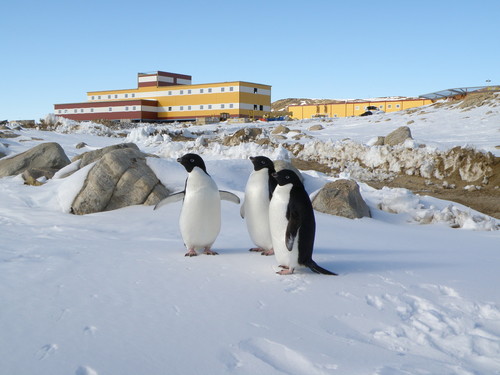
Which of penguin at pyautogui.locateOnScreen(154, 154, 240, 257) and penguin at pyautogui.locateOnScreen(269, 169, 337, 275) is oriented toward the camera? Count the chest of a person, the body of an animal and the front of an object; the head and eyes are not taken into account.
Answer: penguin at pyautogui.locateOnScreen(154, 154, 240, 257)

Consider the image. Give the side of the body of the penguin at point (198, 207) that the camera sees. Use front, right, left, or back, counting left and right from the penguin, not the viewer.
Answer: front

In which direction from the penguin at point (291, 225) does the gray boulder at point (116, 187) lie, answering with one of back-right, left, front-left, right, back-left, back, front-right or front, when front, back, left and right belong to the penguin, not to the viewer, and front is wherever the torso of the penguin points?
front-right

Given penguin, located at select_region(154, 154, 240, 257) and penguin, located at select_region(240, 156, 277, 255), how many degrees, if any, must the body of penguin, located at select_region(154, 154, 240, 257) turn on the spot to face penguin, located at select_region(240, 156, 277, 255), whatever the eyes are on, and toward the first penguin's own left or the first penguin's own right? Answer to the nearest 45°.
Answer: approximately 90° to the first penguin's own left

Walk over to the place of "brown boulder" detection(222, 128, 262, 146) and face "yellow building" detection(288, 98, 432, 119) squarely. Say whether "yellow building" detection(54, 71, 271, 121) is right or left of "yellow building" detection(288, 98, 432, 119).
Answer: left

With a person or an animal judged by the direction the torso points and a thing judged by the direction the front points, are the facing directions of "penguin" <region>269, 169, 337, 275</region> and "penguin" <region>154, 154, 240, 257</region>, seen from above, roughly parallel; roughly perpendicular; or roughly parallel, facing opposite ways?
roughly perpendicular

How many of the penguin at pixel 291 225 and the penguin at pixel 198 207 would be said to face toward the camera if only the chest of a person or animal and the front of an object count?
1

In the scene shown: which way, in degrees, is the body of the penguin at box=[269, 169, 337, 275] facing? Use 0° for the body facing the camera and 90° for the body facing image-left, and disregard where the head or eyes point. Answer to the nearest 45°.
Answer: approximately 90°

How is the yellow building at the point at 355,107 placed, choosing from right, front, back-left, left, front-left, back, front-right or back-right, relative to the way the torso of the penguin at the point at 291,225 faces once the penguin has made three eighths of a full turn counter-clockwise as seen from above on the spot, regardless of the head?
back-left

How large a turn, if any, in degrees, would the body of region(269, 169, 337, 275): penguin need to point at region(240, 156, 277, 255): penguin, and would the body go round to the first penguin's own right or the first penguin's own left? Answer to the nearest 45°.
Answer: approximately 45° to the first penguin's own right

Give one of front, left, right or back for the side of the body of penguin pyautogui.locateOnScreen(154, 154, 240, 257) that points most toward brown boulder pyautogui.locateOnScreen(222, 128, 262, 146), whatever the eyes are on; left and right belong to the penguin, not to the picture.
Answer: back

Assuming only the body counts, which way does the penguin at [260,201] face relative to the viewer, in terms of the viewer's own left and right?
facing the viewer and to the left of the viewer

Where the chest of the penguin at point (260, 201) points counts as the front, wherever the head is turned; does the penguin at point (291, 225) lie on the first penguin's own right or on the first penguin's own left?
on the first penguin's own left

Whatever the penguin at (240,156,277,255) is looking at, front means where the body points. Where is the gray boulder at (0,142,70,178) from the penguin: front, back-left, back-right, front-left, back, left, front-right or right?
right

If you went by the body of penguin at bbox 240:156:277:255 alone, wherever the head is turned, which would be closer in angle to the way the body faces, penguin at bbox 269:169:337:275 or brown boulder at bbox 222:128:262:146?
the penguin
